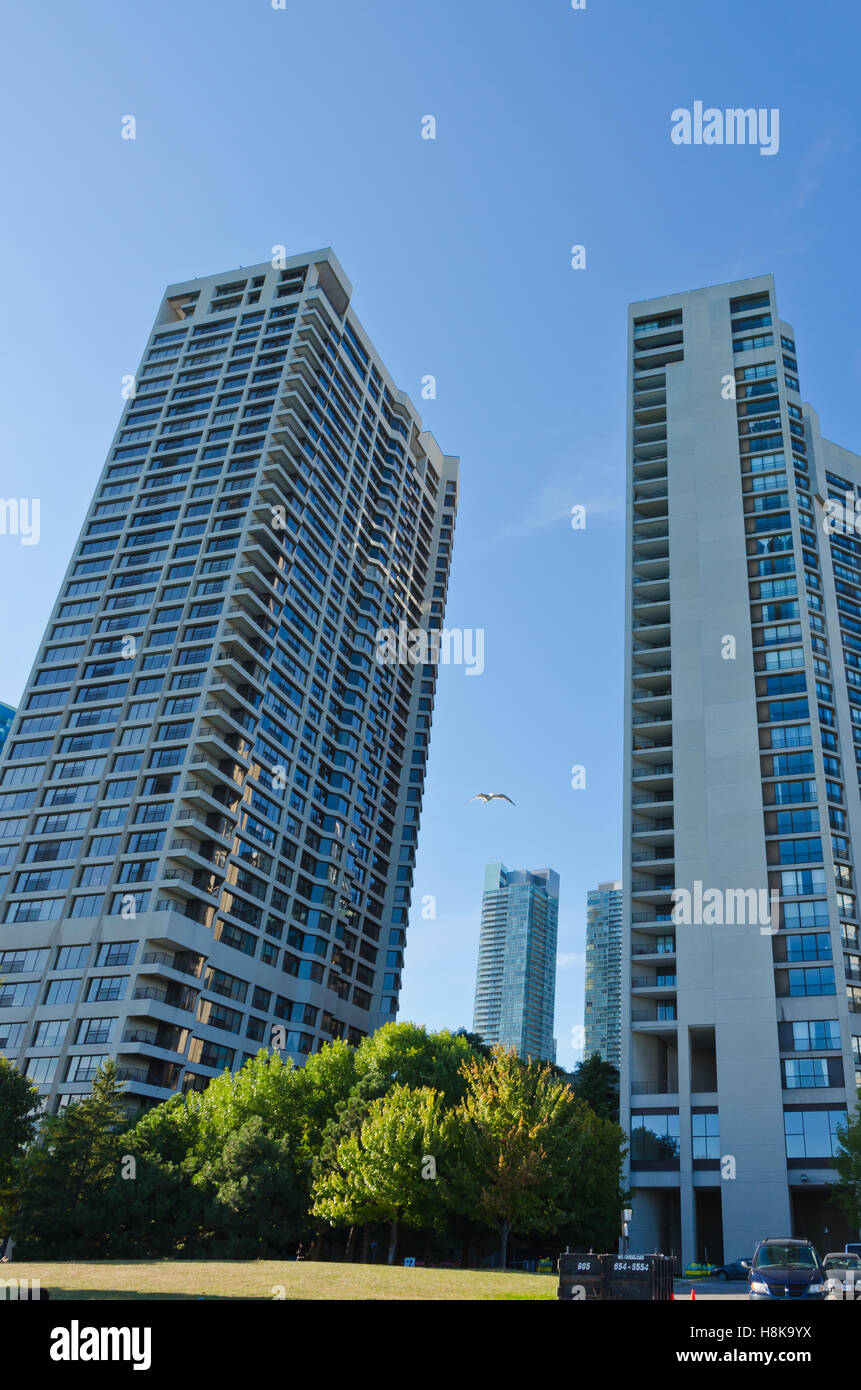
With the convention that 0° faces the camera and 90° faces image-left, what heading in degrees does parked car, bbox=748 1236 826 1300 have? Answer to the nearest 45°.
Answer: approximately 0°

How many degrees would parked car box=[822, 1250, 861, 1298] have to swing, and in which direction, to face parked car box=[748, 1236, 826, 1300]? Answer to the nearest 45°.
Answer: approximately 45° to its right

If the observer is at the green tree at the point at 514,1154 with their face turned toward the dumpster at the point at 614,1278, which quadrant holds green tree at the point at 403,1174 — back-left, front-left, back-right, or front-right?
back-right

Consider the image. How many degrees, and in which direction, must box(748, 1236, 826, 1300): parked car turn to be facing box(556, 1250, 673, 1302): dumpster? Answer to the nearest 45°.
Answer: approximately 45° to its right

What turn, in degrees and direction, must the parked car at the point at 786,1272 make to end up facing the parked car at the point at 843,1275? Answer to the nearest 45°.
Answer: approximately 135° to its left

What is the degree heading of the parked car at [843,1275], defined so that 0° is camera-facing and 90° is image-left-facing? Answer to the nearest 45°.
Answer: approximately 0°

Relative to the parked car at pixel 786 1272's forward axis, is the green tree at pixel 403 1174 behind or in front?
behind

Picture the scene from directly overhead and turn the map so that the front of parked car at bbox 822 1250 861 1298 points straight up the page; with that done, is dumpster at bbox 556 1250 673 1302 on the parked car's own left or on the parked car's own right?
on the parked car's own right

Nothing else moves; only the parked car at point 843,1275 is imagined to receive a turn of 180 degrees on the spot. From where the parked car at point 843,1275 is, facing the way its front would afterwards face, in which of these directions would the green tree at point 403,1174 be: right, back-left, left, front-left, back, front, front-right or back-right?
front-left

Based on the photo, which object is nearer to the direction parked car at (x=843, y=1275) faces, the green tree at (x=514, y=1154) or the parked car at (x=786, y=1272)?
the parked car

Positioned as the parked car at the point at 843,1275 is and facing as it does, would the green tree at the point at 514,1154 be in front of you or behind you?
behind

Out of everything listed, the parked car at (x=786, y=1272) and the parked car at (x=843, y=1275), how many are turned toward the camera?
2
